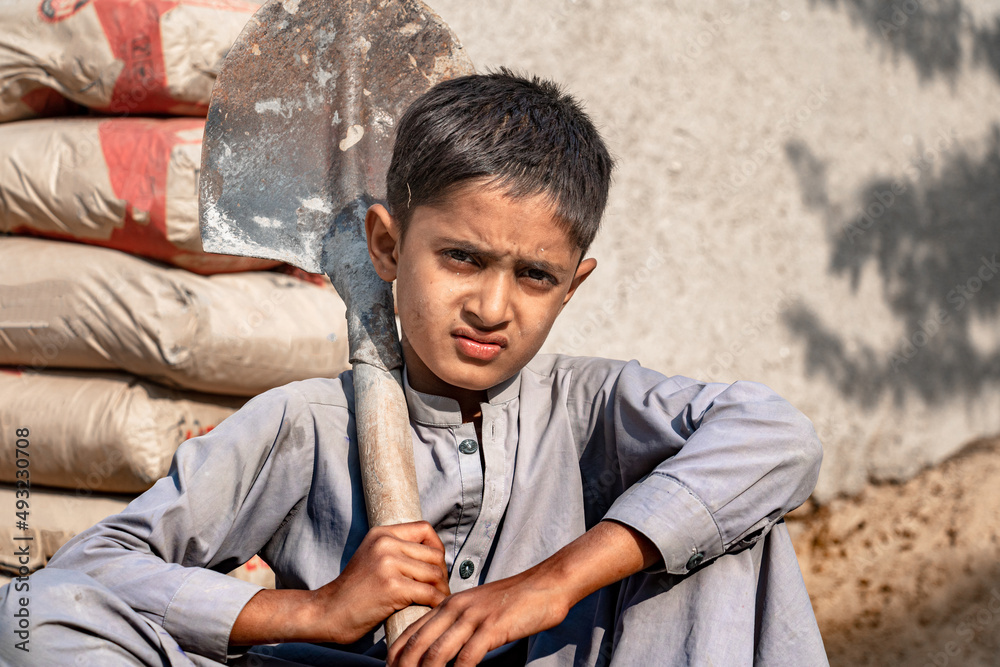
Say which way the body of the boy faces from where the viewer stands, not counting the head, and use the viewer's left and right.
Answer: facing the viewer

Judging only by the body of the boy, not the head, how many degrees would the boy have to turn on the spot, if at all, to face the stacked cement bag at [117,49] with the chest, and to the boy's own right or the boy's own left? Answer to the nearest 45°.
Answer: approximately 135° to the boy's own right

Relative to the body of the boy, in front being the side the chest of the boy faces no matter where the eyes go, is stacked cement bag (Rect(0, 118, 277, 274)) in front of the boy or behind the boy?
behind

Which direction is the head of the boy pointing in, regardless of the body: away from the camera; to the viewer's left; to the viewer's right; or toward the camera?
toward the camera

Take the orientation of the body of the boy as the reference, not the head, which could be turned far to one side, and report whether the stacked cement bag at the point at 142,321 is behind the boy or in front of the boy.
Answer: behind
